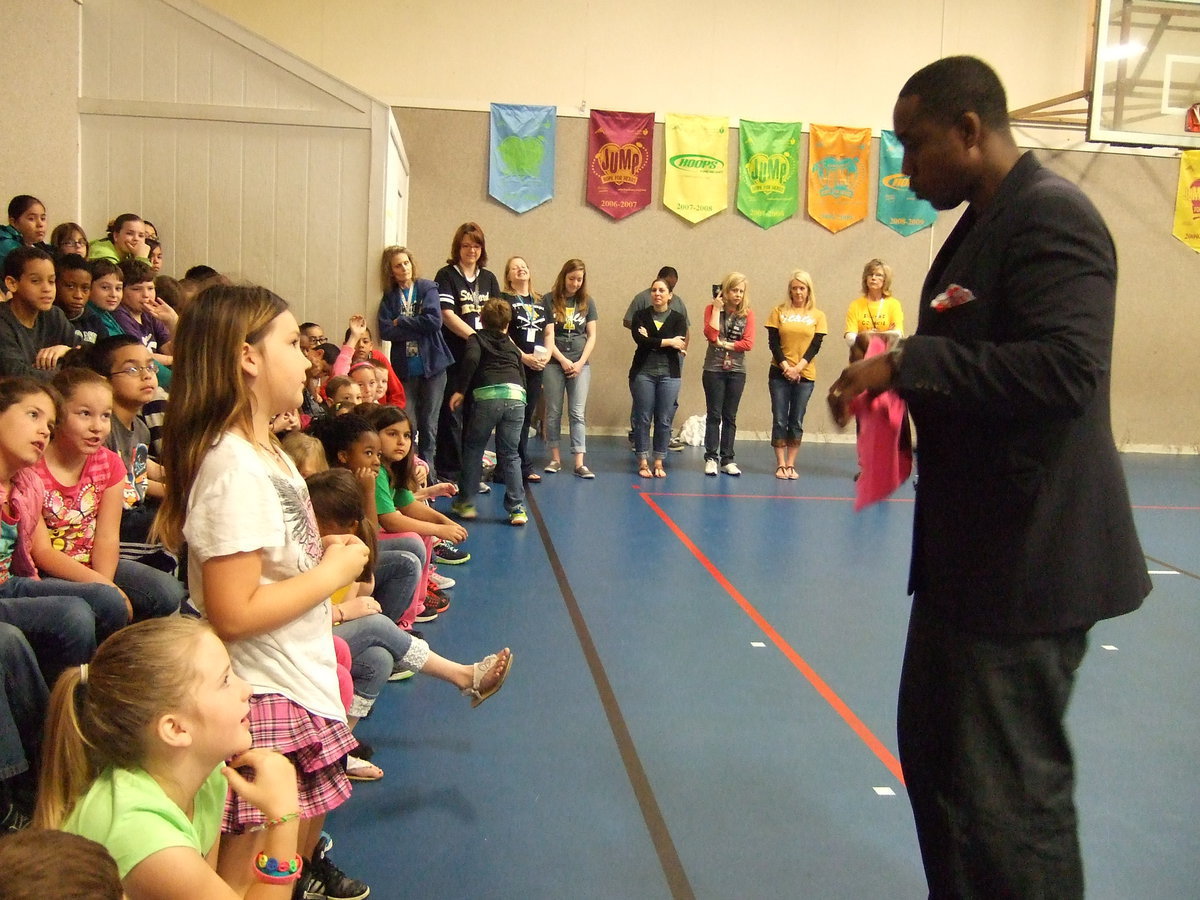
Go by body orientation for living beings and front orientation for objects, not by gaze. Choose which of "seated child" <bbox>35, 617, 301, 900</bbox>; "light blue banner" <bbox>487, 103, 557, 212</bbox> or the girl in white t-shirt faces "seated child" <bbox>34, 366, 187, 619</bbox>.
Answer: the light blue banner

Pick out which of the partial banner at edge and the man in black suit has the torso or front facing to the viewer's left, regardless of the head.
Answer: the man in black suit

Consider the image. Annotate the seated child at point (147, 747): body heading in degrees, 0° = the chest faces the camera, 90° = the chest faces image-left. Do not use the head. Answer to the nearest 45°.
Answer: approximately 270°

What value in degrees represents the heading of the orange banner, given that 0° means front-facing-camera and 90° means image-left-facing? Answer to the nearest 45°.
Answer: approximately 0°

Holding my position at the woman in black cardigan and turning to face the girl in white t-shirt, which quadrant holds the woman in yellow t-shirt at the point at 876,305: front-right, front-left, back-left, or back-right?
back-left

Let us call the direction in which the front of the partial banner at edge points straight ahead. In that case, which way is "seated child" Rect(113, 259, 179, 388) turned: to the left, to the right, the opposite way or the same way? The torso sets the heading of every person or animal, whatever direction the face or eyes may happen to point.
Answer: to the left

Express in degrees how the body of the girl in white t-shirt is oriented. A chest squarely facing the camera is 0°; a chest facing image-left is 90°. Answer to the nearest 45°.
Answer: approximately 270°

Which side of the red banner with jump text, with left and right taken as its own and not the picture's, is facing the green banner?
left

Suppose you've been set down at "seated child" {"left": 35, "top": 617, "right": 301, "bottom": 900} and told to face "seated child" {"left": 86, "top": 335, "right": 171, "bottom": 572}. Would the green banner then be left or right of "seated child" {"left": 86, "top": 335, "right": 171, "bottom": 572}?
right

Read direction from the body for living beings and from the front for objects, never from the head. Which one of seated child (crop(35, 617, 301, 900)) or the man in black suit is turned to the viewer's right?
the seated child

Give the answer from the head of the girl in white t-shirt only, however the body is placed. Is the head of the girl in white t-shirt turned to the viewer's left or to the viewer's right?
to the viewer's right

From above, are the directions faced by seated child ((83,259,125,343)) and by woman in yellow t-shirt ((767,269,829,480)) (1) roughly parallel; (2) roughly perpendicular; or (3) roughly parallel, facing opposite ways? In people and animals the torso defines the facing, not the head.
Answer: roughly perpendicular
